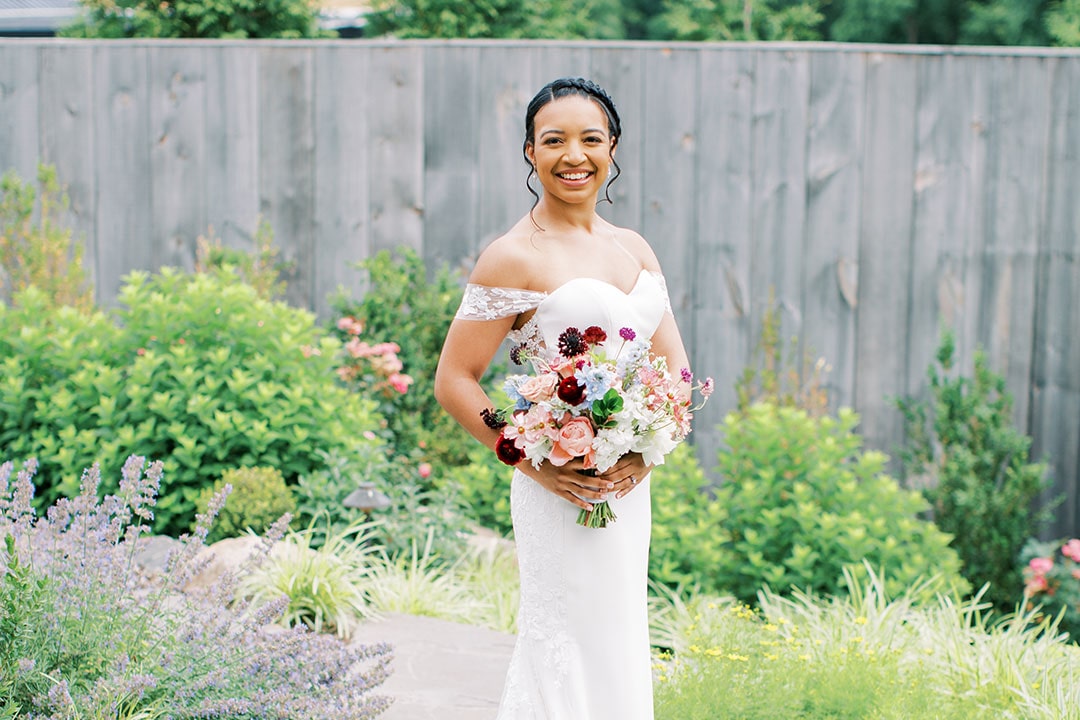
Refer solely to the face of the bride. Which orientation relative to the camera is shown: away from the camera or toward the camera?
toward the camera

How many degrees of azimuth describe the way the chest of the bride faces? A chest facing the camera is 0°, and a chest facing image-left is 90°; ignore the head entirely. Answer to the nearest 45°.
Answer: approximately 315°

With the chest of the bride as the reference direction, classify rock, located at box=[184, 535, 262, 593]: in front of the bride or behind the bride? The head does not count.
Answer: behind

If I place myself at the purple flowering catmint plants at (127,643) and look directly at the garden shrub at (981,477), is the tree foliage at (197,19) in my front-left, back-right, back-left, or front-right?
front-left

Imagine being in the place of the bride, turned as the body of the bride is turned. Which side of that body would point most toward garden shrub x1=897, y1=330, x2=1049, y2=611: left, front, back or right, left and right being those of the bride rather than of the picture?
left

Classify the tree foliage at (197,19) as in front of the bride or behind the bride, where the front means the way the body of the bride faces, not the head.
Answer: behind
